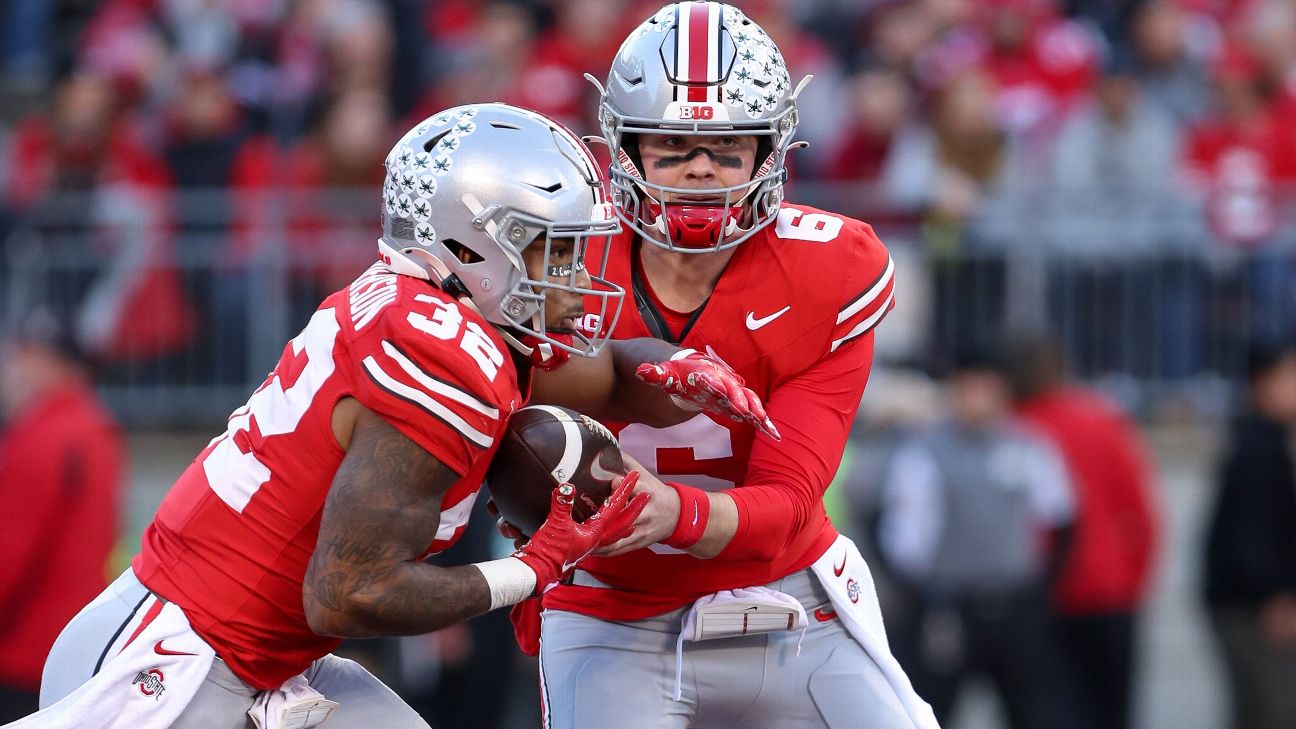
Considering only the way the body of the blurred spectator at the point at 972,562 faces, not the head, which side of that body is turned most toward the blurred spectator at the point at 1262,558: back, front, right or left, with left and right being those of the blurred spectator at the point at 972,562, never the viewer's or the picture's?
left

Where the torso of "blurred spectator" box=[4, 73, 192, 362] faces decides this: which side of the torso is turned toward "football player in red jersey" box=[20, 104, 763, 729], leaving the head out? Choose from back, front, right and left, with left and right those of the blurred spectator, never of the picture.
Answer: front

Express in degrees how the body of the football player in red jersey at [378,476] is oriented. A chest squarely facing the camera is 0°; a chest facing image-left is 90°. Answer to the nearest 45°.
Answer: approximately 270°

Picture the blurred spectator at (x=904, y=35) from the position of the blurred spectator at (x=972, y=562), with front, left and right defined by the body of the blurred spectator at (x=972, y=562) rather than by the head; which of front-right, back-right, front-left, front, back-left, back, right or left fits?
back

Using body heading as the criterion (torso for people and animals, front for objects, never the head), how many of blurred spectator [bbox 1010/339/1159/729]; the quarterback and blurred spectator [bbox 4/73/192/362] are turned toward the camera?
2

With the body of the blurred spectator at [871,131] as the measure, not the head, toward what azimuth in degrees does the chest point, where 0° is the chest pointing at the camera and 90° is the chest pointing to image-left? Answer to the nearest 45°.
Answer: approximately 0°

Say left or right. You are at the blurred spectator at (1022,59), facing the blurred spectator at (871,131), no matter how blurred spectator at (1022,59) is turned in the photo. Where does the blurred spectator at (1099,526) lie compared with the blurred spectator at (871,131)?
left

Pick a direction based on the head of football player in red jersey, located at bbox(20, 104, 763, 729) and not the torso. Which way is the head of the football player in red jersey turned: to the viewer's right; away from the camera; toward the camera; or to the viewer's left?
to the viewer's right

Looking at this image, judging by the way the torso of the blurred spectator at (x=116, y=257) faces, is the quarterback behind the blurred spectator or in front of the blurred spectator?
in front
